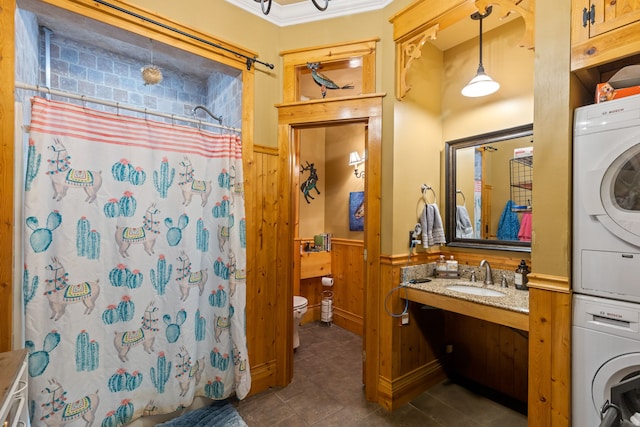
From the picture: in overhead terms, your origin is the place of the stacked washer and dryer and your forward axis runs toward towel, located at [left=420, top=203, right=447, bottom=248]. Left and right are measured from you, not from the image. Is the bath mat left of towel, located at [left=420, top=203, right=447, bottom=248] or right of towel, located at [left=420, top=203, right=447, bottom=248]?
left

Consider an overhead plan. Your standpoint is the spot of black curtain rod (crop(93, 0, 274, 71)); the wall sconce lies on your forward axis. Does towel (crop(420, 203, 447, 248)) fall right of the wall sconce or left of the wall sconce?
right
